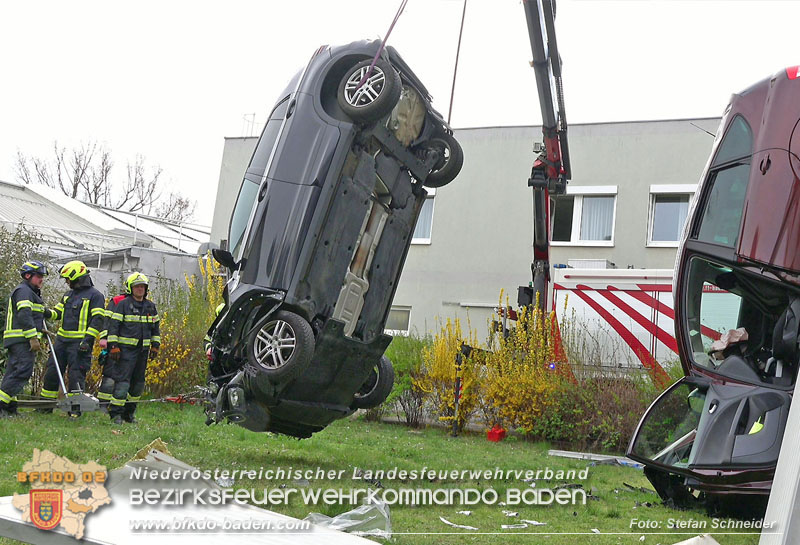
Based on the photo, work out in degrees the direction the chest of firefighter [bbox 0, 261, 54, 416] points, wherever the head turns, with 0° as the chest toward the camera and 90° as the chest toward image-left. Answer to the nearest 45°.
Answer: approximately 270°

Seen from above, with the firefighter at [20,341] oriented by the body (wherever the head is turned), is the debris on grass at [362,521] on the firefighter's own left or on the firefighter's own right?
on the firefighter's own right

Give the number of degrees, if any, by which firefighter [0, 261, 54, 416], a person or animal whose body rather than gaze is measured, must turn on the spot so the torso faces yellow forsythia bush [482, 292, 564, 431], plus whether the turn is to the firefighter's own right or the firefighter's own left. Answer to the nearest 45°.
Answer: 0° — they already face it

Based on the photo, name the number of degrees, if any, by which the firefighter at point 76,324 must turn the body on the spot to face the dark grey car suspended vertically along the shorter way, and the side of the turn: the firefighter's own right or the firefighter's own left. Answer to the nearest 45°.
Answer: approximately 45° to the firefighter's own left
